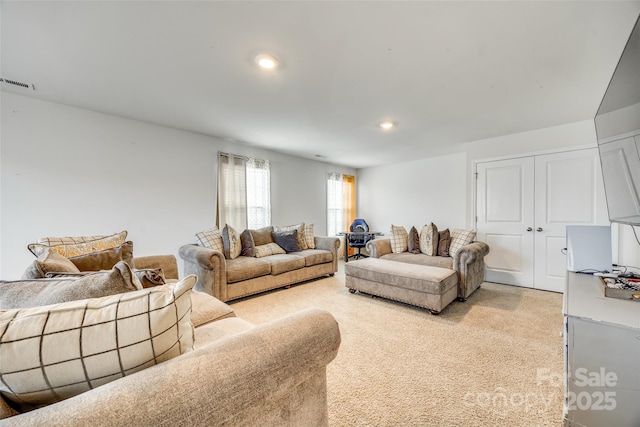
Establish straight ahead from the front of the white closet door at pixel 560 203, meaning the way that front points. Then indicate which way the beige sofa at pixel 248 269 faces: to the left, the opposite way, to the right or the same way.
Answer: to the left

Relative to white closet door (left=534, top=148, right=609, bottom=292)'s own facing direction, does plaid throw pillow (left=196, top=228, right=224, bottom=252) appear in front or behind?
in front

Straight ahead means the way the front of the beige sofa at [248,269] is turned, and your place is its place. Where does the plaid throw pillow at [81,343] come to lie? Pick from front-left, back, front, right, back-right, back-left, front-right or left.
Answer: front-right

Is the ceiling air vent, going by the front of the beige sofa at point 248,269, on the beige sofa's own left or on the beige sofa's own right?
on the beige sofa's own right

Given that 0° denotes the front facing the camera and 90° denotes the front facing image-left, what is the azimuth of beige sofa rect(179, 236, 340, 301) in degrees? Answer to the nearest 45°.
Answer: approximately 315°

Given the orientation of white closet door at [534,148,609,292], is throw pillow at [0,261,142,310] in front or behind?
in front

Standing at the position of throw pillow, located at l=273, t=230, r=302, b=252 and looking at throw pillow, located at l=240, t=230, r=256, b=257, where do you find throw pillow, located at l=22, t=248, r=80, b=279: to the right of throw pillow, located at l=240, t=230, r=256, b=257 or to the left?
left

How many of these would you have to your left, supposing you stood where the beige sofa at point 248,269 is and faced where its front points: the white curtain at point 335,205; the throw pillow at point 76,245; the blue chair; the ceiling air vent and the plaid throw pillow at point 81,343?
2
